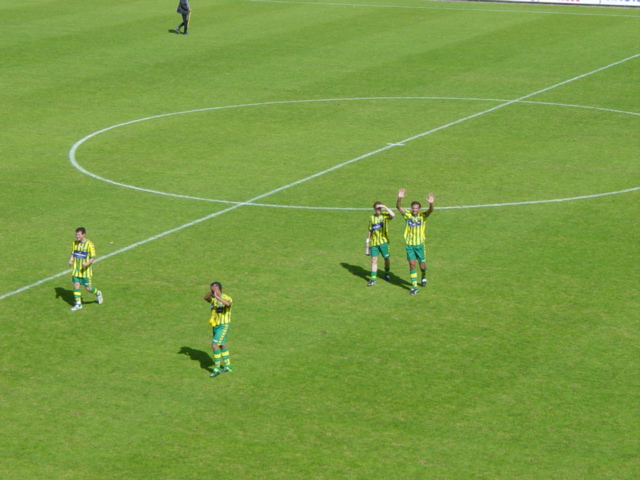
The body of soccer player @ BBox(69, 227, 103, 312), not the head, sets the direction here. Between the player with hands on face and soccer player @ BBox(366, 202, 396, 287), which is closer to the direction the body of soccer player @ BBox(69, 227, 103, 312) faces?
the player with hands on face

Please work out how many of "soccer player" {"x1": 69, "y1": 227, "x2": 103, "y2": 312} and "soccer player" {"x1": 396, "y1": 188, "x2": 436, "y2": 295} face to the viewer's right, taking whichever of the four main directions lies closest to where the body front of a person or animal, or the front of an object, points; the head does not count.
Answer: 0

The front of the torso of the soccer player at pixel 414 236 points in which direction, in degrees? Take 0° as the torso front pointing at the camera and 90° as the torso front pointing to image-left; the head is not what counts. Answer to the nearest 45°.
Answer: approximately 0°

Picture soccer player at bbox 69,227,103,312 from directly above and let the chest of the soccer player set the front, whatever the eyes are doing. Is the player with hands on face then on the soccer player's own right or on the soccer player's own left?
on the soccer player's own left

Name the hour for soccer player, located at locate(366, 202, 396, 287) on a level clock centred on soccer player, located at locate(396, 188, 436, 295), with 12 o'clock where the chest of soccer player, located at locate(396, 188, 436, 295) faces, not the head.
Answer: soccer player, located at locate(366, 202, 396, 287) is roughly at 4 o'clock from soccer player, located at locate(396, 188, 436, 295).

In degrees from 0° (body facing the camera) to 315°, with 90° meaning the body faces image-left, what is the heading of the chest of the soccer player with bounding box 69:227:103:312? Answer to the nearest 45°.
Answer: approximately 45°

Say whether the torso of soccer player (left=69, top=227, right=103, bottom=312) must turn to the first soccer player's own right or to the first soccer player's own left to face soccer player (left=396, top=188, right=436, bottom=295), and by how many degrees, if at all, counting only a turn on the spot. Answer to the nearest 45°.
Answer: approximately 135° to the first soccer player's own left

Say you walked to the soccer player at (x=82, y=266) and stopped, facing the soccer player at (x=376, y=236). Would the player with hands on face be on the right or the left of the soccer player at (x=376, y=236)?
right

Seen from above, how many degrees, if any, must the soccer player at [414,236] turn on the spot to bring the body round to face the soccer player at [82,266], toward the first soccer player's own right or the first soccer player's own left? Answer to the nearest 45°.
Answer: approximately 90° to the first soccer player's own right

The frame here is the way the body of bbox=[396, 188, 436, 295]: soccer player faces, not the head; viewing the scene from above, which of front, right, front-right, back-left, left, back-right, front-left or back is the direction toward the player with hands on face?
front-right

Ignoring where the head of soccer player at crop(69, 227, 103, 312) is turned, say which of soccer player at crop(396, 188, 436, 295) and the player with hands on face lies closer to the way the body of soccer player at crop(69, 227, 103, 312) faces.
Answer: the player with hands on face

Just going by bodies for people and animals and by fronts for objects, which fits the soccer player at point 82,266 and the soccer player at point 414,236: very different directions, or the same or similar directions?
same or similar directions
